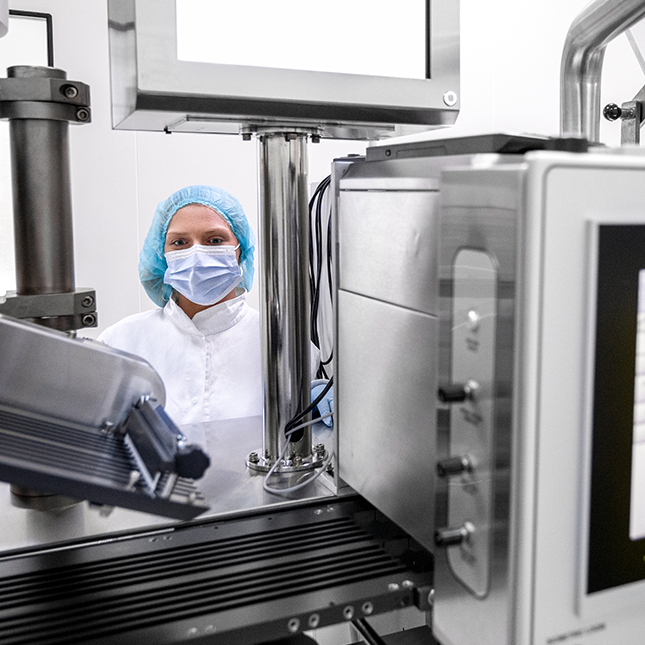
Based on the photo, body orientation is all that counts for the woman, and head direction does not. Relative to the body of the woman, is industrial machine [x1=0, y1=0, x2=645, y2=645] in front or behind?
in front

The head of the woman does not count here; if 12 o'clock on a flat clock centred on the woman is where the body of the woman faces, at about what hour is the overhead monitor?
The overhead monitor is roughly at 12 o'clock from the woman.

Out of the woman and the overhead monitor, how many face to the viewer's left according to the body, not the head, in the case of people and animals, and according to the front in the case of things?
0

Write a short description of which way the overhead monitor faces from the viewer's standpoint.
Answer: facing the viewer and to the right of the viewer

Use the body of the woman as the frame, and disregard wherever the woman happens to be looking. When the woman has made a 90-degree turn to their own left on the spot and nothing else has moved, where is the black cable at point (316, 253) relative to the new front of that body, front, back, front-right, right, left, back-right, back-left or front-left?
right

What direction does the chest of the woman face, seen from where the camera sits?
toward the camera

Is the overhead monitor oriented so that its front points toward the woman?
no

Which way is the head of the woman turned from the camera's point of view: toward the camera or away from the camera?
toward the camera
